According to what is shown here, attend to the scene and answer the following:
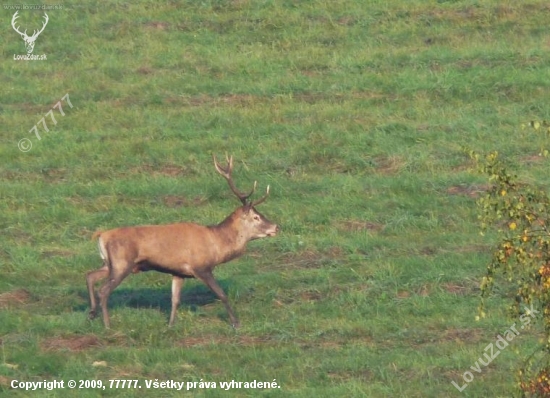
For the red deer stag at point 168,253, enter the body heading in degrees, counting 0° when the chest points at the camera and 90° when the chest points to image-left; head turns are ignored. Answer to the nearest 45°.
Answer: approximately 270°

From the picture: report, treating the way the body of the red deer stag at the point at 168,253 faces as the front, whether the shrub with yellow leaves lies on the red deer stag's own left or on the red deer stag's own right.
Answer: on the red deer stag's own right
